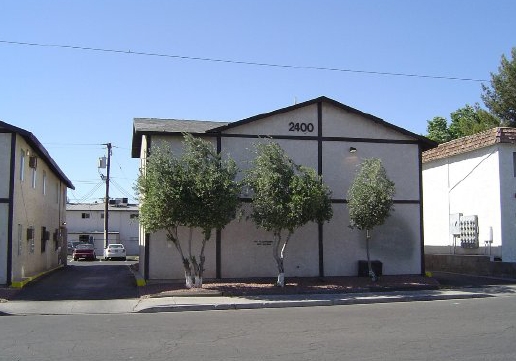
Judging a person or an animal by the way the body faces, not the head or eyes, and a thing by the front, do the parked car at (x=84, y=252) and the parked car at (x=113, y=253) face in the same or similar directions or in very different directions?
same or similar directions

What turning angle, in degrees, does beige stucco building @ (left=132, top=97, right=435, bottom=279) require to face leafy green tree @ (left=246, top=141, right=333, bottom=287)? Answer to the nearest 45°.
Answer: approximately 45° to its right

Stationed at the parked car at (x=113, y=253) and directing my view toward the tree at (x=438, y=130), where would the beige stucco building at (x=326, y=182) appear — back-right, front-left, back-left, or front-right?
front-right

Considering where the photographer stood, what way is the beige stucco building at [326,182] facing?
facing the viewer
